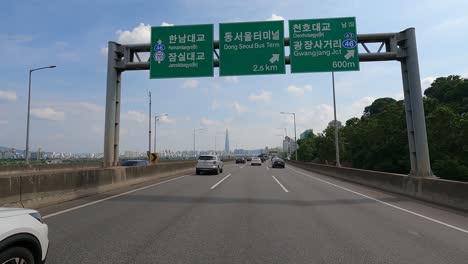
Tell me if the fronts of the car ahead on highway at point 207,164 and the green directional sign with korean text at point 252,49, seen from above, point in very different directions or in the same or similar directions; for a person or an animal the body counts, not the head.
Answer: very different directions

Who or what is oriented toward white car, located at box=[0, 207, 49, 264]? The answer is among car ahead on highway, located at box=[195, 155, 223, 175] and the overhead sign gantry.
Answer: the overhead sign gantry

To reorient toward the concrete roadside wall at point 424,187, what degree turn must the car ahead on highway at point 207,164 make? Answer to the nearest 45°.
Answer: approximately 135° to its right

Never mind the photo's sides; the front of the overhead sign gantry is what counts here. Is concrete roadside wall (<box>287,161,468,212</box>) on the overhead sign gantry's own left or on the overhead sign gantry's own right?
on the overhead sign gantry's own left

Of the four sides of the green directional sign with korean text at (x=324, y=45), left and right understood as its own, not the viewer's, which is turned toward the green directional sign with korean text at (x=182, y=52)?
right

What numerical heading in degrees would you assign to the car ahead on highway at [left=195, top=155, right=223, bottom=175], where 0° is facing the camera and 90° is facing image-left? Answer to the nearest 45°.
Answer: approximately 180°

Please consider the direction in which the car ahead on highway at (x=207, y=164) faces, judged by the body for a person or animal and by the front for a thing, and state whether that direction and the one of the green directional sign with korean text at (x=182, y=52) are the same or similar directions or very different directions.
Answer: very different directions

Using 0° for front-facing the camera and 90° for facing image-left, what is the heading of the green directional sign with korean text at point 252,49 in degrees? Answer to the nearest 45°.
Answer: approximately 0°
